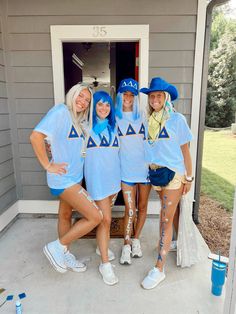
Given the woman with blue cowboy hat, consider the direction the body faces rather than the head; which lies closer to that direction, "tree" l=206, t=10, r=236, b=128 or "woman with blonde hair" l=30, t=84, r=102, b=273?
the woman with blonde hair

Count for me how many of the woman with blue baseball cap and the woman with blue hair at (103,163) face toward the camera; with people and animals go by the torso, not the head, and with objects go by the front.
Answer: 2

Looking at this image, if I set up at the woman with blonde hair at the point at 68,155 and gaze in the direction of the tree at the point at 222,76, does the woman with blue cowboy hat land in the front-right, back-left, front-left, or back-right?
front-right

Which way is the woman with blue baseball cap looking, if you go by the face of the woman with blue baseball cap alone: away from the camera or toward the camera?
toward the camera

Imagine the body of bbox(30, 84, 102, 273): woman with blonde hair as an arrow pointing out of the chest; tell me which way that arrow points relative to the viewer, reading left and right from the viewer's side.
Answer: facing the viewer and to the right of the viewer

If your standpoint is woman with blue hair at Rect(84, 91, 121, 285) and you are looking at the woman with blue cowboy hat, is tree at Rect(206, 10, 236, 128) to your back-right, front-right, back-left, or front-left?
front-left

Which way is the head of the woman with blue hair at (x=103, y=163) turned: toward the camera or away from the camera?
toward the camera

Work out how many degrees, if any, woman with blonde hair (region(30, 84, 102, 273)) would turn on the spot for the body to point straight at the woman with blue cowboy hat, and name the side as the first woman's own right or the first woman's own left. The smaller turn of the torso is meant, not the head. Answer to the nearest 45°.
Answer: approximately 45° to the first woman's own left

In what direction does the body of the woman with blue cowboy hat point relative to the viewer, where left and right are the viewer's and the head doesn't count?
facing the viewer and to the left of the viewer

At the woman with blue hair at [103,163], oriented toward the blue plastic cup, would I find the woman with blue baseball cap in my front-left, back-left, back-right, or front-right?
front-left

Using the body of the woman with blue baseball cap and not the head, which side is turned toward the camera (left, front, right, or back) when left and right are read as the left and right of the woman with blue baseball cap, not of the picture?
front

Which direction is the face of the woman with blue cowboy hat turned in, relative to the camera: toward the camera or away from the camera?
toward the camera
